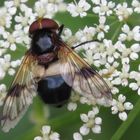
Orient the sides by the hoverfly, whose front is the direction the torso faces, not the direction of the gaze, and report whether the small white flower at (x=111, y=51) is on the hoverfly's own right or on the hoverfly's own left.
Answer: on the hoverfly's own right

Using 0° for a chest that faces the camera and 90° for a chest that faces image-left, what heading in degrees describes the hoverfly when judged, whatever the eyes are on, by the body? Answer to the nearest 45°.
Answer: approximately 180°

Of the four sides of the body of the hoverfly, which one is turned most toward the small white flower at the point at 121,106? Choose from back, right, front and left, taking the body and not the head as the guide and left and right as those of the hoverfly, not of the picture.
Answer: right

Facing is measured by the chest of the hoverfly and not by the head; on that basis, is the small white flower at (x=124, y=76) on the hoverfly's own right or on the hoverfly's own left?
on the hoverfly's own right
